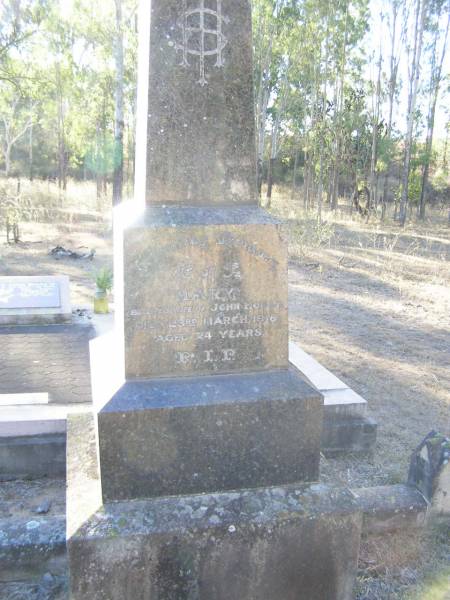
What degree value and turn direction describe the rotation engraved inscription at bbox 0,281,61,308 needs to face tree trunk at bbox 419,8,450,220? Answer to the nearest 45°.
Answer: approximately 135° to its left

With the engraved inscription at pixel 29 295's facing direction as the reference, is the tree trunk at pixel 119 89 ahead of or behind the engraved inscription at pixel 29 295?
behind

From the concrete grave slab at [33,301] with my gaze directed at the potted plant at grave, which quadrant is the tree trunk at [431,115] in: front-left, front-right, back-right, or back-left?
front-left

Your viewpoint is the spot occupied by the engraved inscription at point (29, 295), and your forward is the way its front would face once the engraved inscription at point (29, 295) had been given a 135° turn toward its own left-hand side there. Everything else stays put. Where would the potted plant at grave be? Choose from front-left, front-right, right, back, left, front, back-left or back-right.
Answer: front-right

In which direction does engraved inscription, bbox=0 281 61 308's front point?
toward the camera

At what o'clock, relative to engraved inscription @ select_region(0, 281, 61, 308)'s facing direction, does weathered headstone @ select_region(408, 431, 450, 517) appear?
The weathered headstone is roughly at 11 o'clock from the engraved inscription.
